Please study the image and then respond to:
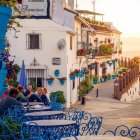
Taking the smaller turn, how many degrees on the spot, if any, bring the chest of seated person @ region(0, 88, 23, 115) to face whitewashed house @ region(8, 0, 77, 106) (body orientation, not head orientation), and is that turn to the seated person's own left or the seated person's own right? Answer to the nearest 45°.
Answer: approximately 45° to the seated person's own left

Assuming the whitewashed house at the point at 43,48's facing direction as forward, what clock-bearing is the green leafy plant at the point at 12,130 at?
The green leafy plant is roughly at 12 o'clock from the whitewashed house.

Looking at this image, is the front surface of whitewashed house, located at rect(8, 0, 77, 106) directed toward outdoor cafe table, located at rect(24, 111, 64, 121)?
yes

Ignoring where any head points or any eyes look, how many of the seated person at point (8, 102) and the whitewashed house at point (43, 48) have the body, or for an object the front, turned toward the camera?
1

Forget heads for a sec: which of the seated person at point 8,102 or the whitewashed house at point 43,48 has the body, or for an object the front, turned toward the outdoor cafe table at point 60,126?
the whitewashed house

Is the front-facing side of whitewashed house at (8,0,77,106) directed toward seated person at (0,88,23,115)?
yes

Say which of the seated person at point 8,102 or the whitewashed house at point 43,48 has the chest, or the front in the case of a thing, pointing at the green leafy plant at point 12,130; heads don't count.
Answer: the whitewashed house

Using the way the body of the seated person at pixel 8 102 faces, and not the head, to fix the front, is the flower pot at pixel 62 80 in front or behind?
in front

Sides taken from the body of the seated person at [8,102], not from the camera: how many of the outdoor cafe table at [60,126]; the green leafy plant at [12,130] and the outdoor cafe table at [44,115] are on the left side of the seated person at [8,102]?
0

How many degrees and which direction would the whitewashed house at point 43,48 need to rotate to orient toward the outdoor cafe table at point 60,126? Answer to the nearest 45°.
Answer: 0° — it already faces it

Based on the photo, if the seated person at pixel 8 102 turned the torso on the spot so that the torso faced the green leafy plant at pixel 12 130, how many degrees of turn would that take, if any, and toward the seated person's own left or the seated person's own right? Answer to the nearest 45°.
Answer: approximately 135° to the seated person's own right

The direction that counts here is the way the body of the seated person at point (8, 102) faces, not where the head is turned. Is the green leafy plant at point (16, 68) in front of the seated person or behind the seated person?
in front

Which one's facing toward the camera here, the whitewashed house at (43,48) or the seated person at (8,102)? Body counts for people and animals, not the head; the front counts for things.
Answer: the whitewashed house

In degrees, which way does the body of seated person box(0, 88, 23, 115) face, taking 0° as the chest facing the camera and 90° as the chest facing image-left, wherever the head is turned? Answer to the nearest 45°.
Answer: approximately 225°

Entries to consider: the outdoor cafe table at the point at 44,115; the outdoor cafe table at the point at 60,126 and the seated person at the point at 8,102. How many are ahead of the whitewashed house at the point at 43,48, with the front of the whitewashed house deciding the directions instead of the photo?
3

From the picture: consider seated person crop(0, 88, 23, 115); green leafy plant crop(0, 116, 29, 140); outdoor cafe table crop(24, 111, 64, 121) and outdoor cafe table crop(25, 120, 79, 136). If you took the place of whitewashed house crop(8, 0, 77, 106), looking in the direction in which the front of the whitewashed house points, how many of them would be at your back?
0

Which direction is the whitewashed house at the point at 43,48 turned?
toward the camera
